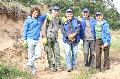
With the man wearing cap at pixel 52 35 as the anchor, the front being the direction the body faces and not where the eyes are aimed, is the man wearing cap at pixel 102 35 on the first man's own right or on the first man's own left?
on the first man's own left

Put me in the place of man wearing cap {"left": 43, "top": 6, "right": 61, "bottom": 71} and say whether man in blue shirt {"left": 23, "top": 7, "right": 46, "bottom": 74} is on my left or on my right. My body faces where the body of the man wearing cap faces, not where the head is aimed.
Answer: on my right

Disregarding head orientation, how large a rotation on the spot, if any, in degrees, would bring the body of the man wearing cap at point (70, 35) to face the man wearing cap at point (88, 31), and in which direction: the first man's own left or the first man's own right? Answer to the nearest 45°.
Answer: approximately 90° to the first man's own left

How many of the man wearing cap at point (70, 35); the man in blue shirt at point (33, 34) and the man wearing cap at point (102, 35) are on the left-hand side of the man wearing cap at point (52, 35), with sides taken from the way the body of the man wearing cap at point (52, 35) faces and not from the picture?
2

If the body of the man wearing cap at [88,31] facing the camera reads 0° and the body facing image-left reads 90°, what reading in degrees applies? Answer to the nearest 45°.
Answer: approximately 0°

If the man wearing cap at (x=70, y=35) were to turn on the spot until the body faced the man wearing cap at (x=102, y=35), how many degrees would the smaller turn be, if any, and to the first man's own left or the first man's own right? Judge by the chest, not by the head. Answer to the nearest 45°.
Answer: approximately 90° to the first man's own left
